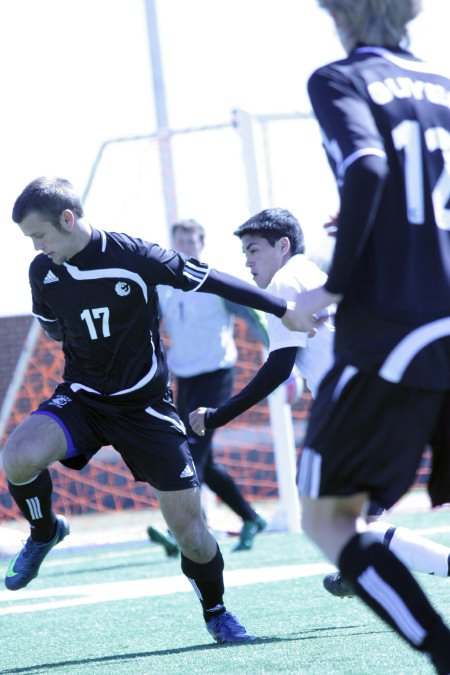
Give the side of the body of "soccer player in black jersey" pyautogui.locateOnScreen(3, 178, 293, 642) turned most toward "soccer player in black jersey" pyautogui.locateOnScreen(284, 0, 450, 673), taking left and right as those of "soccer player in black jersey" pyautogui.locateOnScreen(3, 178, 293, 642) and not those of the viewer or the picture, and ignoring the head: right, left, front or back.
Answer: left

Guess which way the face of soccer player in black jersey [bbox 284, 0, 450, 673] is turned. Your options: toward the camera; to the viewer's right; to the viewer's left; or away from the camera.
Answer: away from the camera

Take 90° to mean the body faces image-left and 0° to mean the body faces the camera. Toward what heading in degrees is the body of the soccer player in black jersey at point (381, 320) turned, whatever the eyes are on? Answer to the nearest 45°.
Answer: approximately 135°

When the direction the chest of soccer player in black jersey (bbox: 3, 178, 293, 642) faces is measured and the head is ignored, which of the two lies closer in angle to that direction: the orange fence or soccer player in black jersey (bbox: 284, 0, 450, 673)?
the soccer player in black jersey

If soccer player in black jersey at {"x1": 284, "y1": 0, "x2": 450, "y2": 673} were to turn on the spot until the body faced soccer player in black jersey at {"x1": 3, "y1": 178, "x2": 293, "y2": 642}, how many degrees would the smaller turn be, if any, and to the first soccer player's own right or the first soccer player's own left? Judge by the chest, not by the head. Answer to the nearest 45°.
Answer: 0° — they already face them

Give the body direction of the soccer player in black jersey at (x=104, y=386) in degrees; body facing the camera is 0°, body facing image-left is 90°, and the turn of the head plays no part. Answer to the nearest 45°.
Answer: approximately 45°

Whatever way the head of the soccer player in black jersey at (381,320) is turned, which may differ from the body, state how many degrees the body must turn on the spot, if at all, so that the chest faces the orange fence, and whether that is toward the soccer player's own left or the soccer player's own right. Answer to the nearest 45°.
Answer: approximately 45° to the soccer player's own right

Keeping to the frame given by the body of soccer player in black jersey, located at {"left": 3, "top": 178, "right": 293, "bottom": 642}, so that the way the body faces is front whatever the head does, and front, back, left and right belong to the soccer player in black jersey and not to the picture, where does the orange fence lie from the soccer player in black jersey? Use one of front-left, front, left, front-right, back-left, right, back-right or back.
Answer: back-right
